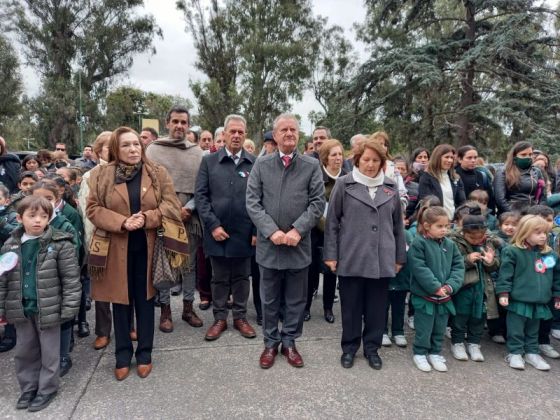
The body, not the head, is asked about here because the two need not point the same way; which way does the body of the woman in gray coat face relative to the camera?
toward the camera

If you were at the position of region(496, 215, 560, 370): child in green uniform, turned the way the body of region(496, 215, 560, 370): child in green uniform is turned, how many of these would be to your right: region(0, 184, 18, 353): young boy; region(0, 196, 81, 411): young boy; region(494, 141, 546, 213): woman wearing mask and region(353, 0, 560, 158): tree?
2

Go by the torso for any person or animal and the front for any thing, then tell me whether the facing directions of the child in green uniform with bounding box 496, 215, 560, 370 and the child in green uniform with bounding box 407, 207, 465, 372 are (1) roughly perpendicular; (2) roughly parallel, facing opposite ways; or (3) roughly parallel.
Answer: roughly parallel

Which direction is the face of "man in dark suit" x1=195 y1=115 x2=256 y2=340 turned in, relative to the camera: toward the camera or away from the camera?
toward the camera

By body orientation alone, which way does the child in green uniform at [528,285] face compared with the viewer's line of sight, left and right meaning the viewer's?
facing the viewer and to the right of the viewer

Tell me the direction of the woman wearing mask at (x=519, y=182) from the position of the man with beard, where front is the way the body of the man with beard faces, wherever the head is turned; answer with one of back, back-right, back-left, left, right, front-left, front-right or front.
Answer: left

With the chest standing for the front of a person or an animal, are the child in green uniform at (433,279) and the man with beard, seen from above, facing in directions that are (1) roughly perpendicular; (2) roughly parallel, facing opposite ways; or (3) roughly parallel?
roughly parallel

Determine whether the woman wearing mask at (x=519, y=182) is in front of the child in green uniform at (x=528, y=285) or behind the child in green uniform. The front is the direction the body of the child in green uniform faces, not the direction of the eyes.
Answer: behind

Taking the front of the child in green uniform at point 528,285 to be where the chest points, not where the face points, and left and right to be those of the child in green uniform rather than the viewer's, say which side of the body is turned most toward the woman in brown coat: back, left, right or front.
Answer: right

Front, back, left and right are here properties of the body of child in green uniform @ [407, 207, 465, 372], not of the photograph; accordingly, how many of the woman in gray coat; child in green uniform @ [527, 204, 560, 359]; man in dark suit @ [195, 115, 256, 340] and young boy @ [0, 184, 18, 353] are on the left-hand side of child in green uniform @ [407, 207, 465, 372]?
1

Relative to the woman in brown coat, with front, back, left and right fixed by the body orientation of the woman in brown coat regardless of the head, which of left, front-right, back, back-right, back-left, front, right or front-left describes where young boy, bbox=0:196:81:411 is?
right

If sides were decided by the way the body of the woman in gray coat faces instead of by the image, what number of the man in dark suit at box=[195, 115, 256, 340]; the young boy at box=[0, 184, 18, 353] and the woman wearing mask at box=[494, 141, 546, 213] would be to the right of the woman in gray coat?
2

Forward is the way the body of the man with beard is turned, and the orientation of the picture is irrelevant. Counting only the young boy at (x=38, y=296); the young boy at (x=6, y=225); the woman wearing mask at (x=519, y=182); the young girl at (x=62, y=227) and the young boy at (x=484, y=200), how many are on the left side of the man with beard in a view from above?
2

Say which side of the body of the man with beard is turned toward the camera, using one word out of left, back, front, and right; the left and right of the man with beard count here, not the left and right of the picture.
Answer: front

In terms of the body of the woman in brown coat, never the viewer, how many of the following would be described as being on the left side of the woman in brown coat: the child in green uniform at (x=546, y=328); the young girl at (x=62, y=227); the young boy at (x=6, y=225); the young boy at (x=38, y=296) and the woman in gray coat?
2

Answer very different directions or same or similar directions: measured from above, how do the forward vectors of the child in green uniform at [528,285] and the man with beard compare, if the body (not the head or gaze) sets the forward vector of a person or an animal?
same or similar directions

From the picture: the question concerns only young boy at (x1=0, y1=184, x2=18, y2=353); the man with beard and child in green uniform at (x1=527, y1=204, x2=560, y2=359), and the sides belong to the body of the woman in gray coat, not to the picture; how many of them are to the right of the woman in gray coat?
2

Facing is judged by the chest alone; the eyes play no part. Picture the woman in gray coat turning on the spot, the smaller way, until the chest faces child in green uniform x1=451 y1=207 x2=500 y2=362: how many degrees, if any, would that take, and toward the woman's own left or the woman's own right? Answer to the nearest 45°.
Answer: approximately 135° to the woman's own left

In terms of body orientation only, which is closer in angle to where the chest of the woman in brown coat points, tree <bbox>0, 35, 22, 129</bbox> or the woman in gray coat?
the woman in gray coat
